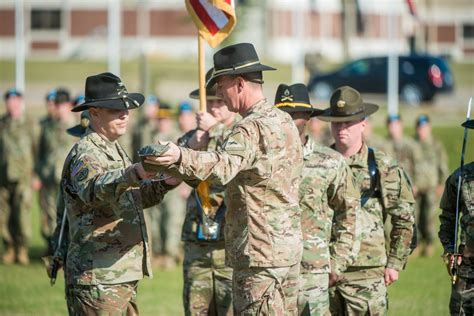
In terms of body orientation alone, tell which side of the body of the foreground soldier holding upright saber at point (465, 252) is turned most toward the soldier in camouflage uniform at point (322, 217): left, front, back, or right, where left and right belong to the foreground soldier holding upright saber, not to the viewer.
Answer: right

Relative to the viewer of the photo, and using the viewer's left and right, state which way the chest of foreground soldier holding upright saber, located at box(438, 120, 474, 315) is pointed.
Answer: facing the viewer

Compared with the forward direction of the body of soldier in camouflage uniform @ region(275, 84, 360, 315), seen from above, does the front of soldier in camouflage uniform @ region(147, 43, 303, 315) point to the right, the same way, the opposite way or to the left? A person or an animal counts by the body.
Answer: to the right

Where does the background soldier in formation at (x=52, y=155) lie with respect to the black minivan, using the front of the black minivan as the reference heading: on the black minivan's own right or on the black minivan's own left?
on the black minivan's own left

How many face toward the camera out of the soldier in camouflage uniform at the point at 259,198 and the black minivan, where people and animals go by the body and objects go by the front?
0

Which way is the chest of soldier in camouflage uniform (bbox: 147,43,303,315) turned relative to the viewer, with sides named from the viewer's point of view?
facing away from the viewer and to the left of the viewer

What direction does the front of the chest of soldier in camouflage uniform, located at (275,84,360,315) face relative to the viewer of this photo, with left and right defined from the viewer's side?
facing the viewer and to the left of the viewer

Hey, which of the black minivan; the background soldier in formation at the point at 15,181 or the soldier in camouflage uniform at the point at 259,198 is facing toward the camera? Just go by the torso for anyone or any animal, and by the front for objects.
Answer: the background soldier in formation

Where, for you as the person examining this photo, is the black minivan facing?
facing away from the viewer and to the left of the viewer

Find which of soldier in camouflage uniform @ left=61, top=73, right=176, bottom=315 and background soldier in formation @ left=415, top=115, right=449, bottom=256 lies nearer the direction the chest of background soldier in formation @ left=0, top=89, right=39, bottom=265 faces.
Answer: the soldier in camouflage uniform
